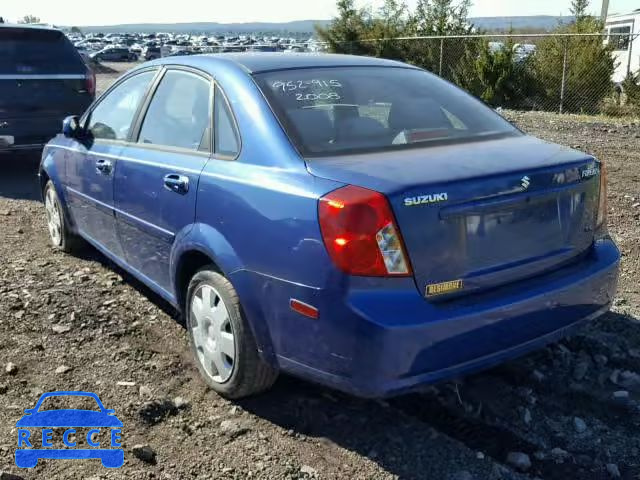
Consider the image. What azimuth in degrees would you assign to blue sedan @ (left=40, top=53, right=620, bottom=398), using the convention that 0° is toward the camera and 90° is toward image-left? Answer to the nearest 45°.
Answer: approximately 135°

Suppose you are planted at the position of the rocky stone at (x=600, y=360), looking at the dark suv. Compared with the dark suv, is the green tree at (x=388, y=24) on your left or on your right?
right

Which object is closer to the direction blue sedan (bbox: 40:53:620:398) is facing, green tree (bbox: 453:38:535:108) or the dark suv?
the dark suv

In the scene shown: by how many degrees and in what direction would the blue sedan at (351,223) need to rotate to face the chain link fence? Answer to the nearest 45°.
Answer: approximately 45° to its right

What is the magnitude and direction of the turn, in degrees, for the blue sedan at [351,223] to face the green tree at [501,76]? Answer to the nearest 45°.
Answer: approximately 45° to its right

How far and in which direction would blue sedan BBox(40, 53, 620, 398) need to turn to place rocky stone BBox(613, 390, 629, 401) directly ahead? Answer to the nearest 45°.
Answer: approximately 135° to its right

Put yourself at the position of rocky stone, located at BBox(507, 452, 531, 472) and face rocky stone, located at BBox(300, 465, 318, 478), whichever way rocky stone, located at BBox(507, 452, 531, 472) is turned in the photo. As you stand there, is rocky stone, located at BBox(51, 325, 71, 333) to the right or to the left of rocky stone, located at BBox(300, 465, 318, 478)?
right

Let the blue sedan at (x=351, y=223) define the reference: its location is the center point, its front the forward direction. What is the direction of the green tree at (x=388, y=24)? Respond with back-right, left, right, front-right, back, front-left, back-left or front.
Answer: front-right

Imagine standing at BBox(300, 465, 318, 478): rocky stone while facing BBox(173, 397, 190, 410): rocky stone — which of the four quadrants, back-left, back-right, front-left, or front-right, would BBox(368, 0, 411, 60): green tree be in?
front-right
